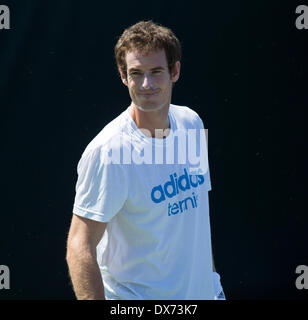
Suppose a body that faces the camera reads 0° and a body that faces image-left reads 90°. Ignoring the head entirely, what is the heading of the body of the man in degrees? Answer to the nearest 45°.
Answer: approximately 315°
